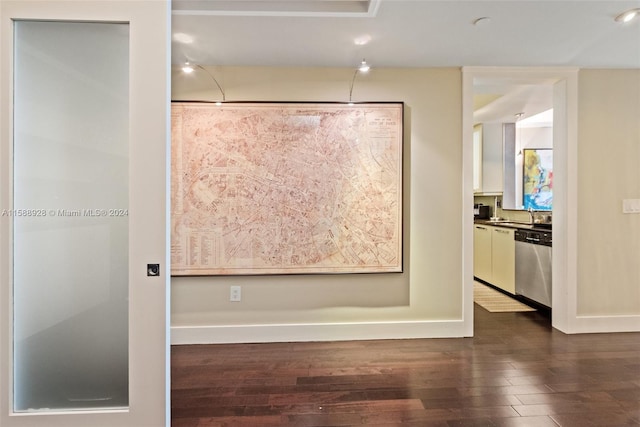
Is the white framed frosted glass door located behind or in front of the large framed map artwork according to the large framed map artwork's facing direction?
in front

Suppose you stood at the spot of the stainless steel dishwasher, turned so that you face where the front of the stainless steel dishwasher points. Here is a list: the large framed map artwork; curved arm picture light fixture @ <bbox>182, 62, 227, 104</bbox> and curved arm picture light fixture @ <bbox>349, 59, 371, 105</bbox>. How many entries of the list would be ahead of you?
3

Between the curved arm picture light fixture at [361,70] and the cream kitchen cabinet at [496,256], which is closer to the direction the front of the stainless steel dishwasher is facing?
the curved arm picture light fixture

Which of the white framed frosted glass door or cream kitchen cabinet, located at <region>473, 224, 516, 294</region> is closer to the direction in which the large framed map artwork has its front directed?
the white framed frosted glass door

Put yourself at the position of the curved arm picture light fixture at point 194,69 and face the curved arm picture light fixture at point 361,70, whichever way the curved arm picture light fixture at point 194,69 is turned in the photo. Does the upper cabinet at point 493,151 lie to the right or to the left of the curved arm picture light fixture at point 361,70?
left

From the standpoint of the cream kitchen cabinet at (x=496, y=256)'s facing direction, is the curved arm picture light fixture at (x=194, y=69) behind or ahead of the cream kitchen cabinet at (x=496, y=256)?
ahead

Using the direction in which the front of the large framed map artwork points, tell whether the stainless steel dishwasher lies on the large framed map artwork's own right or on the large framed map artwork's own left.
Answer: on the large framed map artwork's own left

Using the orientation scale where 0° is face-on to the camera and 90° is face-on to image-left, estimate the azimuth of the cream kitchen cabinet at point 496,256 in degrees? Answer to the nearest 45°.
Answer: approximately 45°
